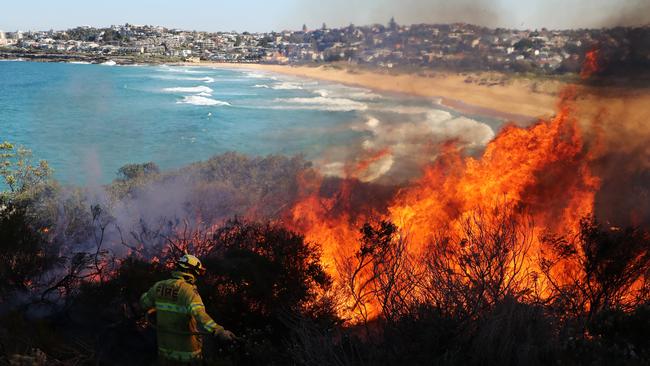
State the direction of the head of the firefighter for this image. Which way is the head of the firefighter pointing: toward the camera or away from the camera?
away from the camera

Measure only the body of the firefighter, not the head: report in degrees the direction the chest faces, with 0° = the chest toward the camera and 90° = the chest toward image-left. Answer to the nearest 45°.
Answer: approximately 225°

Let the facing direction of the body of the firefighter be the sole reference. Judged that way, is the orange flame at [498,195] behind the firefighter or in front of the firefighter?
in front
